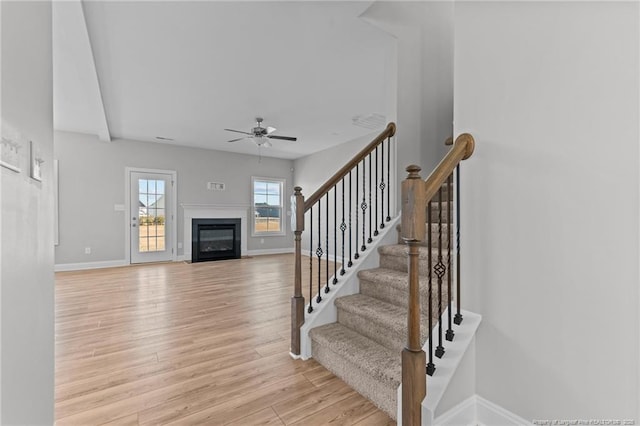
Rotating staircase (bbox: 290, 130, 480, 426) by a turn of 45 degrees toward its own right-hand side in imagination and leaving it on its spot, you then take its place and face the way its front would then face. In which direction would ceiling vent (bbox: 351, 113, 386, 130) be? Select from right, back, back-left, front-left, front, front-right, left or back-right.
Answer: right

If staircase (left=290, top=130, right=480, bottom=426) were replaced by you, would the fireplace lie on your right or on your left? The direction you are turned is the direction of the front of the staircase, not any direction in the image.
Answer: on your right

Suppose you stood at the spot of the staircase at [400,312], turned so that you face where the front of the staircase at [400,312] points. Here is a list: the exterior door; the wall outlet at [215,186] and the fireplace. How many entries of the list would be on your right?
3

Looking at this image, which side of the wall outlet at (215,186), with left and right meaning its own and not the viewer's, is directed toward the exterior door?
right

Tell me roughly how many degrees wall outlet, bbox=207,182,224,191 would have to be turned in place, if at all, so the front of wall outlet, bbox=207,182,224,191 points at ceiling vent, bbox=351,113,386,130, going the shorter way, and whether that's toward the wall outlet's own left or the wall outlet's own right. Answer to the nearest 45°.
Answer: approximately 45° to the wall outlet's own left

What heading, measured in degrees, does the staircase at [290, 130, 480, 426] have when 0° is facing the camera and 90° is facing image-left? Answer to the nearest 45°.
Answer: approximately 45°

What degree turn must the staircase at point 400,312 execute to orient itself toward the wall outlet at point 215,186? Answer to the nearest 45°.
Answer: approximately 90° to its right

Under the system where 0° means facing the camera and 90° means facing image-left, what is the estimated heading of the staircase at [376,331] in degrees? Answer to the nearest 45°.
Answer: approximately 45°
